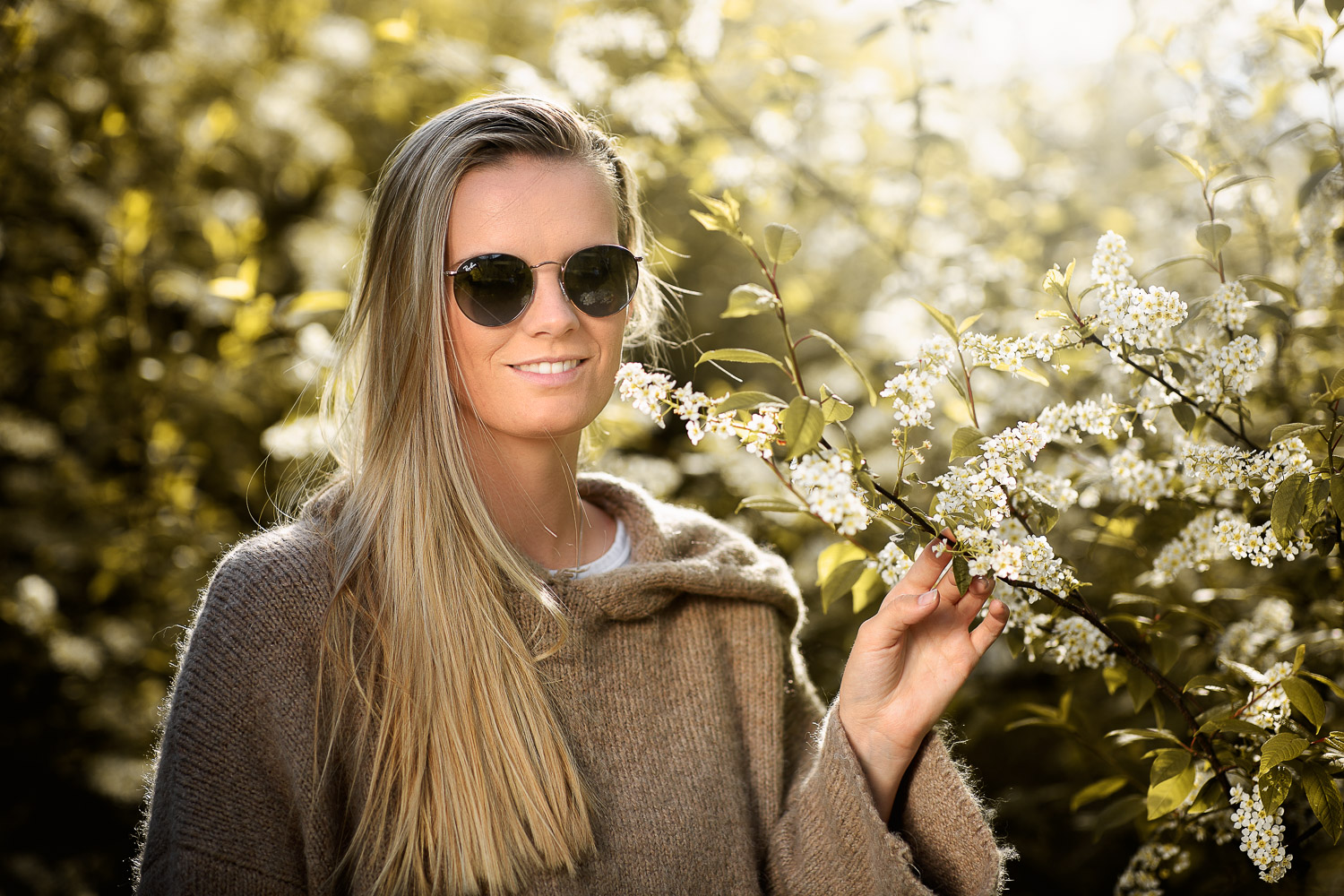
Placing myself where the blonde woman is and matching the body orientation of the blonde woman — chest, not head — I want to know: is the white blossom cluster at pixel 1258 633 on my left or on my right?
on my left

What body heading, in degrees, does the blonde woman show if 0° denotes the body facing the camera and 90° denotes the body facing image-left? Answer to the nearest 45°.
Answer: approximately 315°
